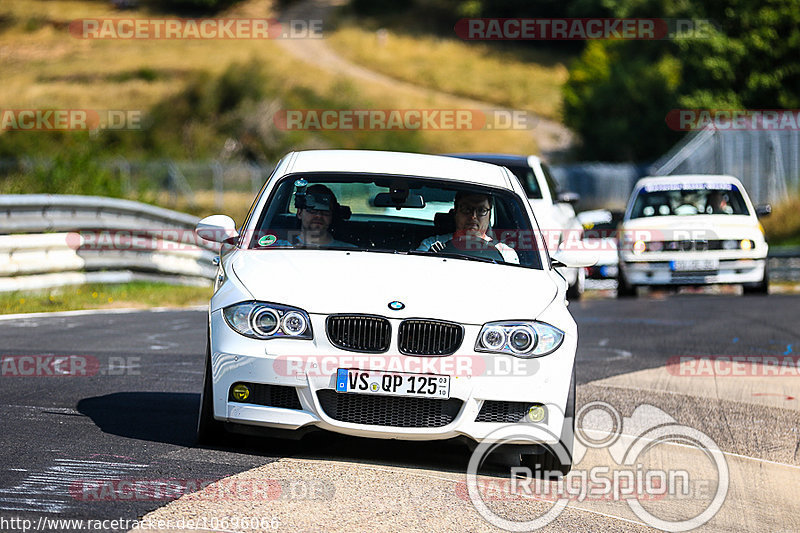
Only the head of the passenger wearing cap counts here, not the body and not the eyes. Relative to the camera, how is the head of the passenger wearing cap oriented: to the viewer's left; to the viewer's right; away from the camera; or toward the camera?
toward the camera

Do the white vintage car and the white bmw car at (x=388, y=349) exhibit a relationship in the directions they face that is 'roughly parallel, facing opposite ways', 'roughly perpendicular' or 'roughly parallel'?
roughly parallel

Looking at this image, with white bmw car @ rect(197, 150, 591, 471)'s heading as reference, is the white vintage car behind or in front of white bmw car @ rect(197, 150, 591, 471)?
behind

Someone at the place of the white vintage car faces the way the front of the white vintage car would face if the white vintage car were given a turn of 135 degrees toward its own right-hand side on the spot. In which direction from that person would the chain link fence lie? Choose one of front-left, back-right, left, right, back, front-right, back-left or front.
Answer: front-right

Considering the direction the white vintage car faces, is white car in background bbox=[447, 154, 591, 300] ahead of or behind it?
ahead

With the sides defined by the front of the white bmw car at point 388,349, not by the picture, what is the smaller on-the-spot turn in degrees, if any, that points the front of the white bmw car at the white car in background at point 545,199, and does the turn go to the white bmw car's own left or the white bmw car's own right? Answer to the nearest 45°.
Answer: approximately 180°

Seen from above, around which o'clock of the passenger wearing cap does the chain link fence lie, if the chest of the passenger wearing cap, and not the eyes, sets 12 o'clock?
The chain link fence is roughly at 7 o'clock from the passenger wearing cap.

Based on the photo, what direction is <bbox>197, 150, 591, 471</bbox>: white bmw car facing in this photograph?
toward the camera

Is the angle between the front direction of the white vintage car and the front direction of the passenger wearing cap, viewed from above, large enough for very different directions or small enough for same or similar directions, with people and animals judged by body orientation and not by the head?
same or similar directions

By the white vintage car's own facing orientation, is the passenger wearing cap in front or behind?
in front

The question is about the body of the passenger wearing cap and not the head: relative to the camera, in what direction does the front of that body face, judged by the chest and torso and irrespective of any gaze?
toward the camera

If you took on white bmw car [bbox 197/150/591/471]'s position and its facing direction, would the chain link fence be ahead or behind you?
behind
